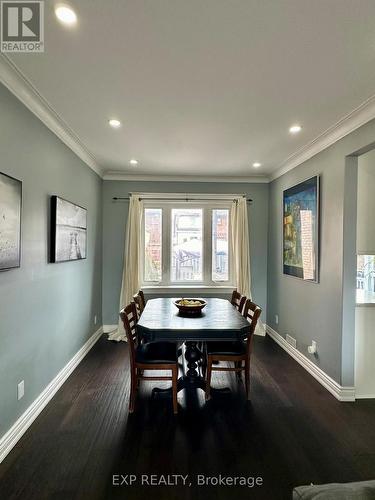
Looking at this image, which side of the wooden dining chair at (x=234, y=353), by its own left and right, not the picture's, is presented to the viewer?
left

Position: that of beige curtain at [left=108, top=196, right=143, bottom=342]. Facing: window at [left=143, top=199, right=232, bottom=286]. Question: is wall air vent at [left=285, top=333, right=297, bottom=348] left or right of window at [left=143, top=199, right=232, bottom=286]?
right

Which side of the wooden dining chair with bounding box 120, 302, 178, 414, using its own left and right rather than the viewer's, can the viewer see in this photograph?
right

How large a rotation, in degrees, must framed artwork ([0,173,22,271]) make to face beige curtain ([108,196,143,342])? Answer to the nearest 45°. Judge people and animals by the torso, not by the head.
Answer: approximately 45° to its left

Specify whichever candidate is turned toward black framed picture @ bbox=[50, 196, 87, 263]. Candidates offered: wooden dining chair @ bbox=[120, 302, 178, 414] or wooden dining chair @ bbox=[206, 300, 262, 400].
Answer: wooden dining chair @ bbox=[206, 300, 262, 400]

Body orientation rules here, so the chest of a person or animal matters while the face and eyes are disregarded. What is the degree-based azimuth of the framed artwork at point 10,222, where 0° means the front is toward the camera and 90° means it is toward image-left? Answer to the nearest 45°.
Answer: approximately 270°
